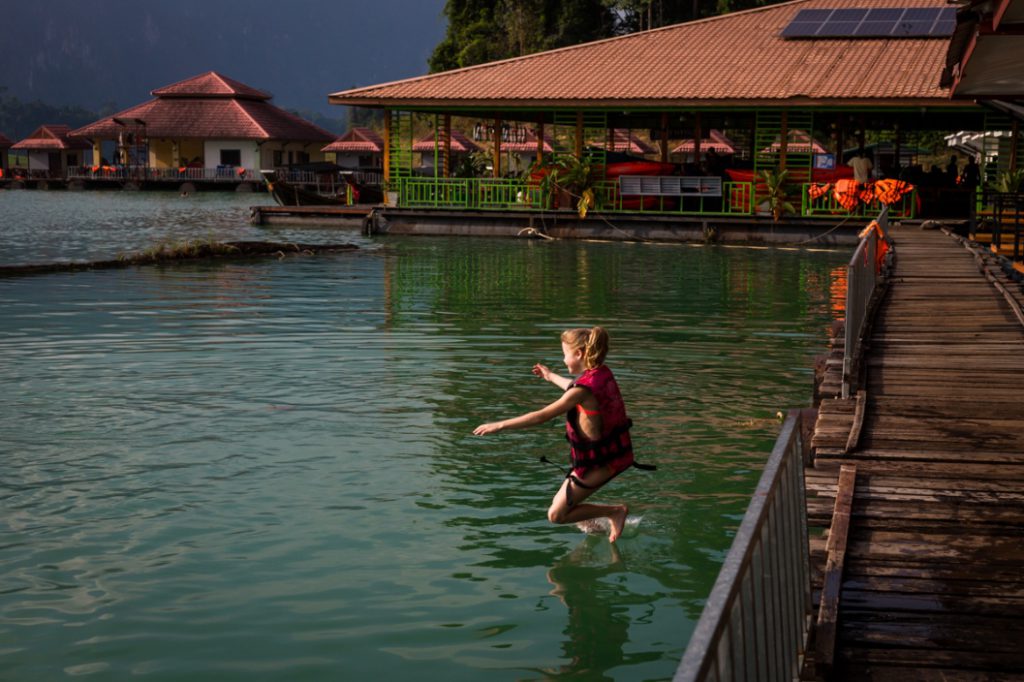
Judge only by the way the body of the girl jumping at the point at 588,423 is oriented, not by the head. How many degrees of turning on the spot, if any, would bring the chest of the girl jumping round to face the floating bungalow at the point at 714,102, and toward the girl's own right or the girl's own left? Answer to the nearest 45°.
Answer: approximately 90° to the girl's own right

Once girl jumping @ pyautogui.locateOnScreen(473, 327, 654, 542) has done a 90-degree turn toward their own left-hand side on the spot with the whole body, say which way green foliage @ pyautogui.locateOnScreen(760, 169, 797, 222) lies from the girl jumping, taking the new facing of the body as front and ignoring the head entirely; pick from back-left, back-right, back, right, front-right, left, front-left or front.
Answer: back

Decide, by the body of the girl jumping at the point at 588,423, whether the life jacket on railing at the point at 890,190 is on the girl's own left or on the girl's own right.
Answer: on the girl's own right

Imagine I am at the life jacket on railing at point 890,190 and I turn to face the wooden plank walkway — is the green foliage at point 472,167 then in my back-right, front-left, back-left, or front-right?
back-right

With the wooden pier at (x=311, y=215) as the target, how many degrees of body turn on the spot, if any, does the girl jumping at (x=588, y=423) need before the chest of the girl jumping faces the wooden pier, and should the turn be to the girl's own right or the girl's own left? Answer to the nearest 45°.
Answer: approximately 90° to the girl's own right

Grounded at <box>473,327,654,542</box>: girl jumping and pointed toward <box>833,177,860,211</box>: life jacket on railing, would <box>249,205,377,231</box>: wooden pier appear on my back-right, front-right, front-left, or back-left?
front-left

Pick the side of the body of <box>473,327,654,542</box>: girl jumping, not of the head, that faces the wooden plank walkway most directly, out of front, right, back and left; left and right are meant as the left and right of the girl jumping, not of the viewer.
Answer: back

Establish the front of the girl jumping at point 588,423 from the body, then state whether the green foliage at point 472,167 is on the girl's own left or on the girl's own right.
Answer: on the girl's own right

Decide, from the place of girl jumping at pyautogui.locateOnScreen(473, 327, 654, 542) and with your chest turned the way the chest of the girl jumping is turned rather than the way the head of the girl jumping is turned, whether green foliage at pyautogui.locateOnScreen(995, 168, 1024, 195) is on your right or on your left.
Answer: on your right

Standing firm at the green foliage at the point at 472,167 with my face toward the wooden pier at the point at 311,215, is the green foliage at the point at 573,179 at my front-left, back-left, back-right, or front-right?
back-left

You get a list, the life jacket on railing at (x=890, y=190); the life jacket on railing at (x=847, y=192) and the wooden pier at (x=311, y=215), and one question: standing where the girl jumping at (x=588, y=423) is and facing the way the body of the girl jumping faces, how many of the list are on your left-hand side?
0

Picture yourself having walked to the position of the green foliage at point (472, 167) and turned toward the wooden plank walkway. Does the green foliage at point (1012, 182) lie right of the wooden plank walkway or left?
left

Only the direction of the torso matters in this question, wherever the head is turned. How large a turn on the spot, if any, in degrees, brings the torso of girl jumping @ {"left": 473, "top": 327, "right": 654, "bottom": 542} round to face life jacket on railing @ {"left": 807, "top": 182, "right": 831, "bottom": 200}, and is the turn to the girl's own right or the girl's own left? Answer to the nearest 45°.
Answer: approximately 90° to the girl's own right

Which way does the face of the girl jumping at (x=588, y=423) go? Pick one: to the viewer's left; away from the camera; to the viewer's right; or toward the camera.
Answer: to the viewer's left

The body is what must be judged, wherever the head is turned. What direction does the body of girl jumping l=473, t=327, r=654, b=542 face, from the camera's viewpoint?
to the viewer's left

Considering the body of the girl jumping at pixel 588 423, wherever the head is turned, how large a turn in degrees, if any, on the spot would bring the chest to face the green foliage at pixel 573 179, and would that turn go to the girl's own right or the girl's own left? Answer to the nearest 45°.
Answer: approximately 90° to the girl's own right

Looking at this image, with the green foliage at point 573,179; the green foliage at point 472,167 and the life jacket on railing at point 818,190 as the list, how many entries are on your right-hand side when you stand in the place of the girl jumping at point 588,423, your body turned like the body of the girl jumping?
3
